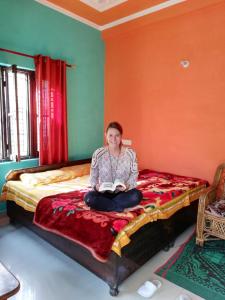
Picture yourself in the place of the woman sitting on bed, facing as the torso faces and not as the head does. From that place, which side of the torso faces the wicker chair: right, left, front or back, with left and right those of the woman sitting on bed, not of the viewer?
left

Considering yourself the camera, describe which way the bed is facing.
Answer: facing the viewer and to the right of the viewer

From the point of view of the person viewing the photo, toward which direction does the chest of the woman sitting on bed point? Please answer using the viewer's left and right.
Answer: facing the viewer
